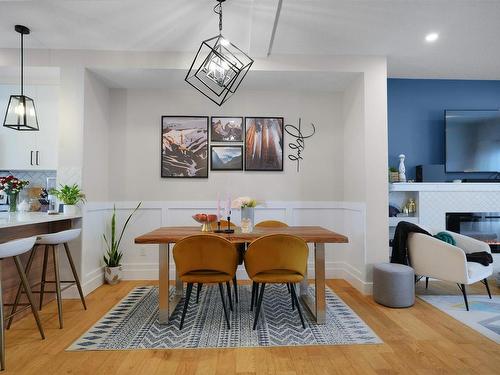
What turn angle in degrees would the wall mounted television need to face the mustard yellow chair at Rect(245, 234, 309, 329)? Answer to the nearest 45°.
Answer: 0° — it already faces it

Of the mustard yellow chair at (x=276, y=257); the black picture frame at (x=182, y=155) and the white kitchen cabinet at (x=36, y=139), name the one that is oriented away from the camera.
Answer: the mustard yellow chair

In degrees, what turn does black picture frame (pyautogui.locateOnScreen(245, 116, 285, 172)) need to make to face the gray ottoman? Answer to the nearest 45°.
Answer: approximately 45° to its left

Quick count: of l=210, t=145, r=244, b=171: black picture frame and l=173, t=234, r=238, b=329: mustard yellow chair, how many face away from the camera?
1

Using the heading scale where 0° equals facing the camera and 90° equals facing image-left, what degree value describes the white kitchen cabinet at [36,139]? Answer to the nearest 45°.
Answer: approximately 0°

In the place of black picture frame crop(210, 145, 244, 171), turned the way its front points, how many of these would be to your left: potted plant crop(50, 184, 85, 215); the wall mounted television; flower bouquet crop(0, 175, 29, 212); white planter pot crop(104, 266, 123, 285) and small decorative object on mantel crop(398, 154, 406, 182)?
2

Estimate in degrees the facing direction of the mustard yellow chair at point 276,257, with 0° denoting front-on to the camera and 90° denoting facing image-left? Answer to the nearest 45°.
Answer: approximately 180°

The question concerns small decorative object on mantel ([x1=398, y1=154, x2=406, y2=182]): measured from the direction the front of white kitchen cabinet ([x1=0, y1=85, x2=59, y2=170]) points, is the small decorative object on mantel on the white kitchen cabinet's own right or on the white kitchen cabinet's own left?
on the white kitchen cabinet's own left

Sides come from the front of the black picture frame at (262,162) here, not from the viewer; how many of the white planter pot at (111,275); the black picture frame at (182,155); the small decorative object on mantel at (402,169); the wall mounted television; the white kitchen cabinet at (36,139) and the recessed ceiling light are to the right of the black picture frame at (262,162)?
3

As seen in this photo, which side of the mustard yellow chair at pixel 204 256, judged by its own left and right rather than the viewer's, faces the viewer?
back

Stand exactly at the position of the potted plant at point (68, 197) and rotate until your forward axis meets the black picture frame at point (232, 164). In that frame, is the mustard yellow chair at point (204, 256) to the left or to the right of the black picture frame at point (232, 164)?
right

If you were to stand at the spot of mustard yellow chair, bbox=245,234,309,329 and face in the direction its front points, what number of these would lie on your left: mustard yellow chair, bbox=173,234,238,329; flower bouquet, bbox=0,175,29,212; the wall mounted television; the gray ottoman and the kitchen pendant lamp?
3

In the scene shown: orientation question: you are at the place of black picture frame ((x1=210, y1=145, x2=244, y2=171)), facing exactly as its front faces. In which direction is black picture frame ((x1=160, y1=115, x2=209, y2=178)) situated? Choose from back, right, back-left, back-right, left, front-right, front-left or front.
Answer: right

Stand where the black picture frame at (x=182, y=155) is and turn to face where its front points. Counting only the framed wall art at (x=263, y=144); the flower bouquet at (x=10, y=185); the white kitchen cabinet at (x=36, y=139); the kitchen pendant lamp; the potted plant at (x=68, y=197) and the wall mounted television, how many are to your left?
2
